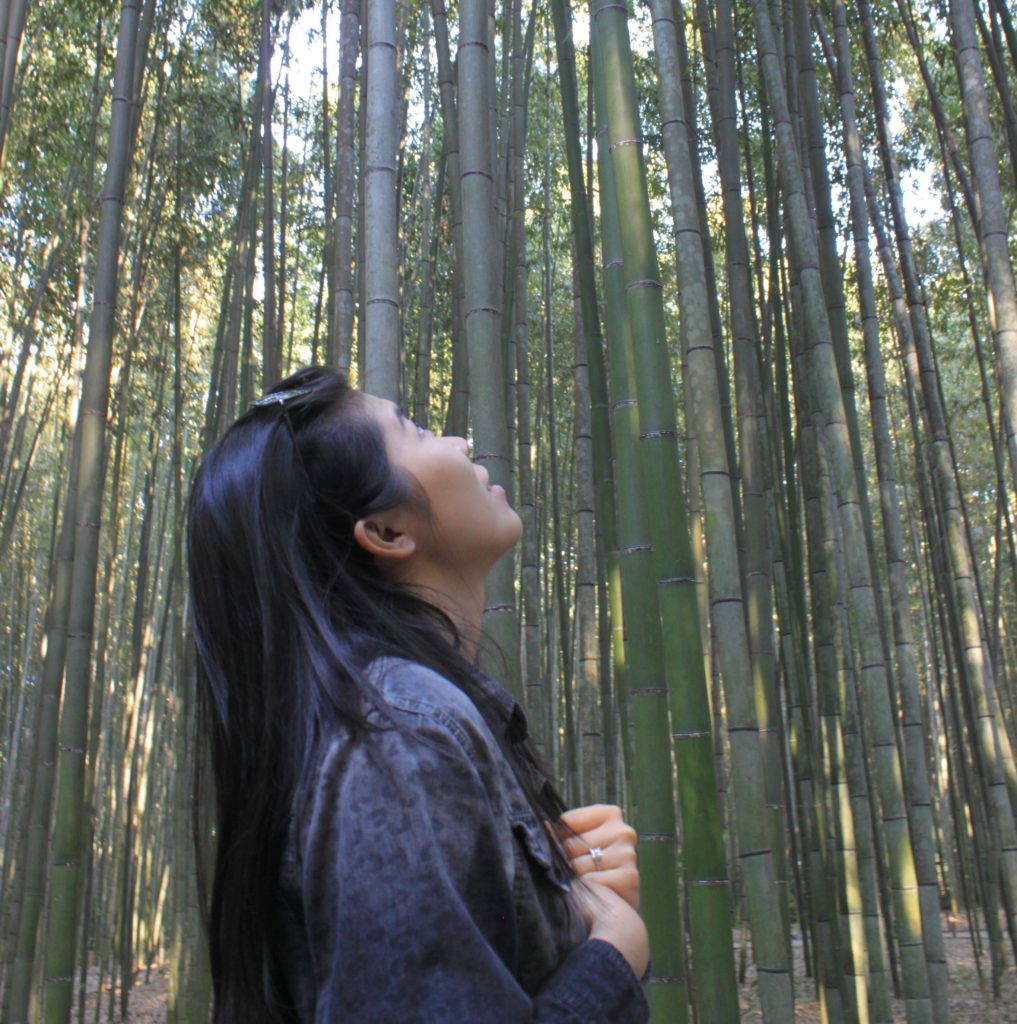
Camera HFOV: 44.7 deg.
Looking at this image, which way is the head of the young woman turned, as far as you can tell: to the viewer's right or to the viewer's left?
to the viewer's right

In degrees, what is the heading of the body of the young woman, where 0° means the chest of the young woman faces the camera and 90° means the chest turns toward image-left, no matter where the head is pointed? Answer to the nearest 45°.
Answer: approximately 270°

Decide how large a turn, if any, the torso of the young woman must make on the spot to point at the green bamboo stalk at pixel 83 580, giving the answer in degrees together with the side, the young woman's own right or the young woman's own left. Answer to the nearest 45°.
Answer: approximately 90° to the young woman's own left

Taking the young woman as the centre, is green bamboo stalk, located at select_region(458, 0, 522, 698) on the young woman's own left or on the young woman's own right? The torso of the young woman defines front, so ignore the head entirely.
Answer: on the young woman's own left
